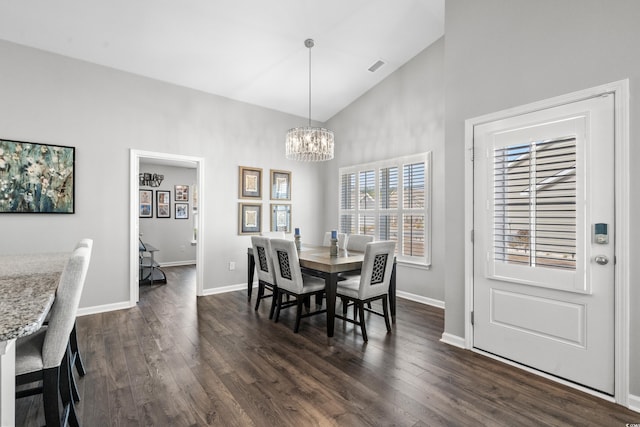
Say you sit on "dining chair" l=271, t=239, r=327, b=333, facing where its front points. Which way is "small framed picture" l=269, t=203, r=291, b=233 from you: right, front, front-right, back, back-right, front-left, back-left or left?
front-left

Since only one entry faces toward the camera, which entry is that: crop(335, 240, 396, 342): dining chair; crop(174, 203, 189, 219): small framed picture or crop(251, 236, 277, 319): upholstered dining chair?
the small framed picture

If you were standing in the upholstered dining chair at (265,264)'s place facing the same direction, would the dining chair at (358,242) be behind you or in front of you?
in front

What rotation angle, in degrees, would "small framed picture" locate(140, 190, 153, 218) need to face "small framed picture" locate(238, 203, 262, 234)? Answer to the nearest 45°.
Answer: approximately 45° to its left

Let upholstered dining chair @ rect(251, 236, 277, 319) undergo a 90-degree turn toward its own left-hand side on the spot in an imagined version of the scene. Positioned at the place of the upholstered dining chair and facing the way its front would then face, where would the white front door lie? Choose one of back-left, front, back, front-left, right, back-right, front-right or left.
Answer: back

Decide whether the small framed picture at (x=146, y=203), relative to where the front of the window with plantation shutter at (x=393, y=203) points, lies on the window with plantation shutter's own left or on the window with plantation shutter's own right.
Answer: on the window with plantation shutter's own right

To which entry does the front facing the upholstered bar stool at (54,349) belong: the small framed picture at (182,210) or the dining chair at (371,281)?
the small framed picture

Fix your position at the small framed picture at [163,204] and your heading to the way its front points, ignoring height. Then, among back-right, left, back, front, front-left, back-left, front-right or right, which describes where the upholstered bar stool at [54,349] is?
front

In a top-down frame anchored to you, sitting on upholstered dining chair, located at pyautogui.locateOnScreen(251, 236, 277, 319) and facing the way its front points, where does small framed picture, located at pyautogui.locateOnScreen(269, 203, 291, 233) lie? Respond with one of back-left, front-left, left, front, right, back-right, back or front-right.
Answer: front-left

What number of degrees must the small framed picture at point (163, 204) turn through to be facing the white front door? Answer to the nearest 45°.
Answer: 0° — it already faces it

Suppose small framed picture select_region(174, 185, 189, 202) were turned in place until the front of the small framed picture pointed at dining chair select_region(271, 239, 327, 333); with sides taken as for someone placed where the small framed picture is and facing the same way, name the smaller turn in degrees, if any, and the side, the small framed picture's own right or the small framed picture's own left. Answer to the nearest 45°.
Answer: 0° — it already faces it

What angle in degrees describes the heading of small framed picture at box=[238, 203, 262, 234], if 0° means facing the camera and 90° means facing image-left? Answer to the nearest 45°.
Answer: approximately 315°

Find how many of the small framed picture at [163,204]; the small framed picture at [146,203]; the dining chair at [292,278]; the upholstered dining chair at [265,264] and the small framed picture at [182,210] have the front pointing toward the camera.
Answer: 3

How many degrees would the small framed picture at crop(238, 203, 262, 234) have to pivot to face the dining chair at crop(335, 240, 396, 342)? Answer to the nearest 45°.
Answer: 0° — it already faces it

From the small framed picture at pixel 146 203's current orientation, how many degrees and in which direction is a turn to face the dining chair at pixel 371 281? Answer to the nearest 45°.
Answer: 0° — it already faces it

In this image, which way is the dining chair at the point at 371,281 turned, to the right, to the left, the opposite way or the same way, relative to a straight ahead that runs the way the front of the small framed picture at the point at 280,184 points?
the opposite way

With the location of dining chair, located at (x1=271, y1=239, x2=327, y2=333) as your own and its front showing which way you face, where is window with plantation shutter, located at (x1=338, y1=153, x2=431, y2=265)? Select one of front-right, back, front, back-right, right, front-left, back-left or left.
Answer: front

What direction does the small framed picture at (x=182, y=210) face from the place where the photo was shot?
facing the viewer

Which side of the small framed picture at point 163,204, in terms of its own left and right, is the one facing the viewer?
front
